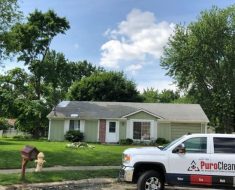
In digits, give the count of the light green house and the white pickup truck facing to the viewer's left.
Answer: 1

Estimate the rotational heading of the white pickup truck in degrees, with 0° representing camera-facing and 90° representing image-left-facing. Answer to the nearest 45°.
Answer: approximately 90°

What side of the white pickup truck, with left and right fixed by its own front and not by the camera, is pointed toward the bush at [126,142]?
right

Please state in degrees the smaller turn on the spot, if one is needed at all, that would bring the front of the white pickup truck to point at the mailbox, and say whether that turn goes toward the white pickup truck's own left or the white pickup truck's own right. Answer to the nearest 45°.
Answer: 0° — it already faces it

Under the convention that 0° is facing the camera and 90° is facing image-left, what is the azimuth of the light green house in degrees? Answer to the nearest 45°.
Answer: approximately 0°

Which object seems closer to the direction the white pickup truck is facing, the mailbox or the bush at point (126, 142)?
the mailbox

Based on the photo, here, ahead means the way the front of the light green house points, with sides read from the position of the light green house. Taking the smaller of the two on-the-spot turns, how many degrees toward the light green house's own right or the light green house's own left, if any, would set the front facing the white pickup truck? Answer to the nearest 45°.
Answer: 0° — it already faces it

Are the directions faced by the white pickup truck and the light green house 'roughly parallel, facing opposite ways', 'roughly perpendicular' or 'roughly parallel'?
roughly perpendicular
